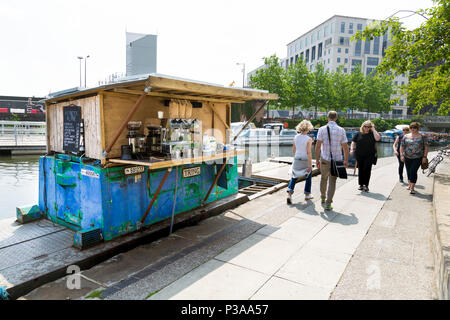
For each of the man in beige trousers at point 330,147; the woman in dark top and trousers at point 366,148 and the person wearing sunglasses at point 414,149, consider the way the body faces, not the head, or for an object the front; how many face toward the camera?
2

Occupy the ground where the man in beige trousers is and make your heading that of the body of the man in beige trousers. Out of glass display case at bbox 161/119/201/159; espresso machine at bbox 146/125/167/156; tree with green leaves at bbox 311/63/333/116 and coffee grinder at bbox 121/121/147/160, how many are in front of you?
1

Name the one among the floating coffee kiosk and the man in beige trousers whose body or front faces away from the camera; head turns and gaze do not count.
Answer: the man in beige trousers

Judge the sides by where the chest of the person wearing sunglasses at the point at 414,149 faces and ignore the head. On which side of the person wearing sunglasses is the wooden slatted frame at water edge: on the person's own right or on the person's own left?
on the person's own right

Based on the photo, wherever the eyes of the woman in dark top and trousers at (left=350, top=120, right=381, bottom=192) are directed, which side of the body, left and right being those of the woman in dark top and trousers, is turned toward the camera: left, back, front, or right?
front

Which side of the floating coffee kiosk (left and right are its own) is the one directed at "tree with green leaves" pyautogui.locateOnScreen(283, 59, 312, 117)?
left

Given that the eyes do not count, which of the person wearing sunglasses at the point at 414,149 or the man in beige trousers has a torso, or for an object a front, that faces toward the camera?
the person wearing sunglasses

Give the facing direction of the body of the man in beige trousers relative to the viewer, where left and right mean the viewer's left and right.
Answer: facing away from the viewer

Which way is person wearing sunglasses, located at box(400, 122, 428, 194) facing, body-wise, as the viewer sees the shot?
toward the camera

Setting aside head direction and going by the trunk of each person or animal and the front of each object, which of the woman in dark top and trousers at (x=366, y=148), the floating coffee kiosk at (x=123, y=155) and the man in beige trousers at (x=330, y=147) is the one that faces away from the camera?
the man in beige trousers

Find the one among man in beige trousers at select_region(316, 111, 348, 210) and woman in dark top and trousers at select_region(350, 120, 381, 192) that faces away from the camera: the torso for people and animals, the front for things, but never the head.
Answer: the man in beige trousers

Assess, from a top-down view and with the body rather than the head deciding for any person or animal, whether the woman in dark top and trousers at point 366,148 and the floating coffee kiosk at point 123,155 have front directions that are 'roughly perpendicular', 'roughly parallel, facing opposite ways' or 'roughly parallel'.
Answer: roughly perpendicular

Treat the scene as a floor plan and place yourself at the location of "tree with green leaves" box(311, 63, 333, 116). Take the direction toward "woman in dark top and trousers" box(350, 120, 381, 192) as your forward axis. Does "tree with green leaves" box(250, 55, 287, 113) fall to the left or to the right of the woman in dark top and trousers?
right

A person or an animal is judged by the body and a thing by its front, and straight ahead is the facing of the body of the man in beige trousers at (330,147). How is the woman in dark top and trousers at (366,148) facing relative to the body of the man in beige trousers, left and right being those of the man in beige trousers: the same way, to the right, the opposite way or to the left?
the opposite way

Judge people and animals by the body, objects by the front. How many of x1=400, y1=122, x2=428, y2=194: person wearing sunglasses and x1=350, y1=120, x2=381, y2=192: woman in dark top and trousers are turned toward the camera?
2

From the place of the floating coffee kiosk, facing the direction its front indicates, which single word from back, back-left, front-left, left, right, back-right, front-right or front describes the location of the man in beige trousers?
front-left

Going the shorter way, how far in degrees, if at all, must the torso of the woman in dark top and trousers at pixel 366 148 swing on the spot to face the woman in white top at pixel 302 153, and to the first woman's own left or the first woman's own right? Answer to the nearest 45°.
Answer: approximately 45° to the first woman's own right
